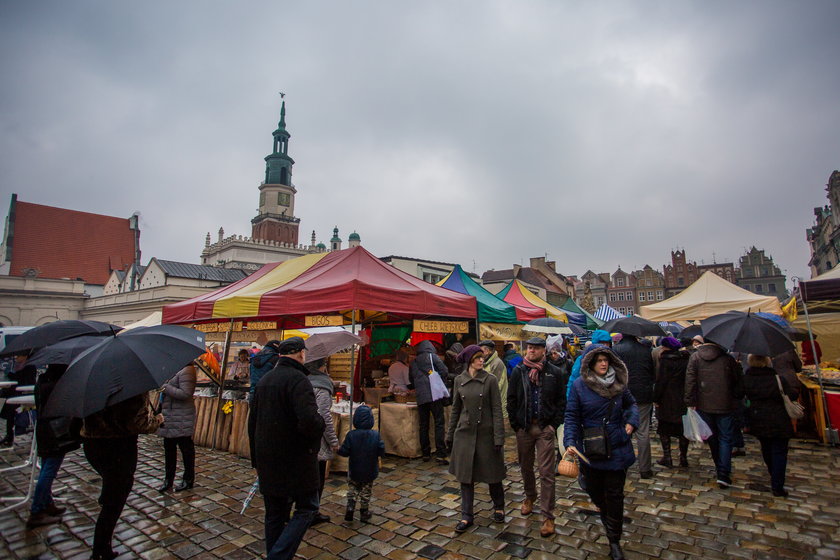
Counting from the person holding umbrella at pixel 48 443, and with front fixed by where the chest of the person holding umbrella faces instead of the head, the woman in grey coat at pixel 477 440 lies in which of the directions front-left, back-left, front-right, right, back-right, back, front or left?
front-right

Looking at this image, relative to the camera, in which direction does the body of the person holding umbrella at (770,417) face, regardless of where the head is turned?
away from the camera

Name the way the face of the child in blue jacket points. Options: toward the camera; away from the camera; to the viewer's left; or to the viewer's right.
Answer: away from the camera

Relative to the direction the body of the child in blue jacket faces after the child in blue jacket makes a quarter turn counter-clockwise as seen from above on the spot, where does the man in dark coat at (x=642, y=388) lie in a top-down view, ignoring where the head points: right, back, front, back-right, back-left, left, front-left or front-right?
back

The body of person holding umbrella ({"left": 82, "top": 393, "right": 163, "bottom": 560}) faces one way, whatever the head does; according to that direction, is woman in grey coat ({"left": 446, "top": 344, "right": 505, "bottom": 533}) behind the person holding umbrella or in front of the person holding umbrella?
in front

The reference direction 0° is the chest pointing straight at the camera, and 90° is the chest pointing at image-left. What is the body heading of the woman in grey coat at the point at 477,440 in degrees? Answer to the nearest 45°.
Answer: approximately 0°

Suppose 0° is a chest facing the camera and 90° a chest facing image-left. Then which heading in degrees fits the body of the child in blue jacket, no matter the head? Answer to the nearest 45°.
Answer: approximately 180°

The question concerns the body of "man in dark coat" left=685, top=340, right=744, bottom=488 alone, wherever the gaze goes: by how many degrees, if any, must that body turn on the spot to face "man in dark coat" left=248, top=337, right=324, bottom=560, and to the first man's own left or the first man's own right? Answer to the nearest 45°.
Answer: approximately 135° to the first man's own left

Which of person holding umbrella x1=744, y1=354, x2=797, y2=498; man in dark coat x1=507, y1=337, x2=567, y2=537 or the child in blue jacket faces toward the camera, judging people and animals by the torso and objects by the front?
the man in dark coat

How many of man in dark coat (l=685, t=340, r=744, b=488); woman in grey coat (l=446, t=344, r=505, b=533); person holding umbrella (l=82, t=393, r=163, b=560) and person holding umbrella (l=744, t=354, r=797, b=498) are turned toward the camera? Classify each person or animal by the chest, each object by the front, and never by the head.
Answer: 1

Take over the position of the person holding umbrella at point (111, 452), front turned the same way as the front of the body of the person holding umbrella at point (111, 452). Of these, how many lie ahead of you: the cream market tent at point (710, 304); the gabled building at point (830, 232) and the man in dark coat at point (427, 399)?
3

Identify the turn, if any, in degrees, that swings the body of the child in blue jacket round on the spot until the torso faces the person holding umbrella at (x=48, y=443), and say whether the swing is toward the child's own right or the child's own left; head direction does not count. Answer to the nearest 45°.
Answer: approximately 90° to the child's own left

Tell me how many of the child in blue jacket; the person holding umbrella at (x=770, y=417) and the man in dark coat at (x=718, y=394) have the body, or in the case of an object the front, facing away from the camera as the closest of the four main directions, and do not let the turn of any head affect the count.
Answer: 3

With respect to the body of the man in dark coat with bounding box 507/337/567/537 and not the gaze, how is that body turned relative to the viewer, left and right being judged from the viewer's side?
facing the viewer

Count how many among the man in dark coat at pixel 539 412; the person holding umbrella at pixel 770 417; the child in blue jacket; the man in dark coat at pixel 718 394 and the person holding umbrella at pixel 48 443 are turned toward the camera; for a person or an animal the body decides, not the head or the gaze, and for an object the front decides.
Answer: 1

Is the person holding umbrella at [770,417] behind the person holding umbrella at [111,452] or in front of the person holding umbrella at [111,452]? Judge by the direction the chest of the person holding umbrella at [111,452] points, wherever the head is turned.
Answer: in front
